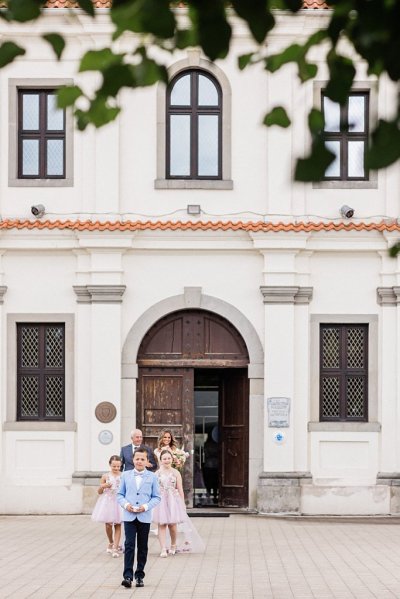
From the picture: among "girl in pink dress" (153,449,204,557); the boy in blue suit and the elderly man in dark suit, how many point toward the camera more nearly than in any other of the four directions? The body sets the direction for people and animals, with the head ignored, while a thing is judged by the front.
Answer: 3

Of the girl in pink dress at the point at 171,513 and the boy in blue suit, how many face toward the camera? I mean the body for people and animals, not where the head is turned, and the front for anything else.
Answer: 2

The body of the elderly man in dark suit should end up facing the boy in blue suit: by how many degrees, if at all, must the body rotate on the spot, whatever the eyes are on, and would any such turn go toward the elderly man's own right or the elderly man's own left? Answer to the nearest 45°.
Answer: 0° — they already face them

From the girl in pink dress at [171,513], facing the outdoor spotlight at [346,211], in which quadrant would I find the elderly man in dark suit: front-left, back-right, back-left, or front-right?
front-left

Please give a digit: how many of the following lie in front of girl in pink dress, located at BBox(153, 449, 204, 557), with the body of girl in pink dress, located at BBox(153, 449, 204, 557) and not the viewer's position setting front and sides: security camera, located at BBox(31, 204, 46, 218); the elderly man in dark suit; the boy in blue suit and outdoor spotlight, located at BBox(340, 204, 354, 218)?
1

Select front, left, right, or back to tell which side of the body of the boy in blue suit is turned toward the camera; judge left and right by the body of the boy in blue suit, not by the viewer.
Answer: front

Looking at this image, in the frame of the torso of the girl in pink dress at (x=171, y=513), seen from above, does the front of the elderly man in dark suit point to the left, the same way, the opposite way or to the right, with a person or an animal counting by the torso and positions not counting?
the same way

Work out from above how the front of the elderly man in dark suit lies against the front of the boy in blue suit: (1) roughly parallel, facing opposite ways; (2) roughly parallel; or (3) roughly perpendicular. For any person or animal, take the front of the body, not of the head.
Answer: roughly parallel

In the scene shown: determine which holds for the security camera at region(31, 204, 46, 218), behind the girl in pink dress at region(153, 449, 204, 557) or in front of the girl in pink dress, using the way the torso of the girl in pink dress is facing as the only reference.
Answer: behind

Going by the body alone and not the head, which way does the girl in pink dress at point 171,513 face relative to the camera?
toward the camera

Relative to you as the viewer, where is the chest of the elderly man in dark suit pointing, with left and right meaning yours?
facing the viewer

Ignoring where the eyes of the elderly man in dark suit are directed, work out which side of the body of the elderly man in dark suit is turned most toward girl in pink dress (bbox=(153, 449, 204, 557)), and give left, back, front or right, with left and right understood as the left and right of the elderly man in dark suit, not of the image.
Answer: front
